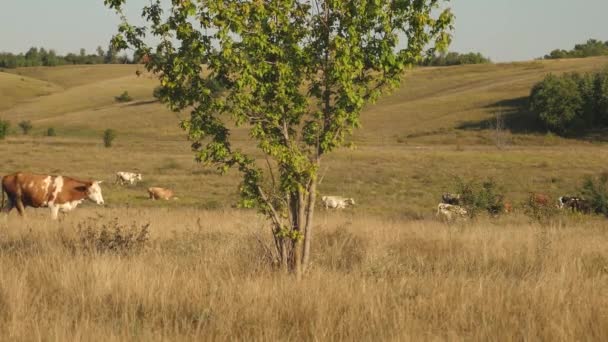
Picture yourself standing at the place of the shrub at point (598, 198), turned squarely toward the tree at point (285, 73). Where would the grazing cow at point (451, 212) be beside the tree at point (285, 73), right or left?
right

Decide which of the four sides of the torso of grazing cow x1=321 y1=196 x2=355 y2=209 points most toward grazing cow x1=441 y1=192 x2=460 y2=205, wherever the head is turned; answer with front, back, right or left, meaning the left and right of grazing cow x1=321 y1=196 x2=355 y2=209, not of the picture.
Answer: front

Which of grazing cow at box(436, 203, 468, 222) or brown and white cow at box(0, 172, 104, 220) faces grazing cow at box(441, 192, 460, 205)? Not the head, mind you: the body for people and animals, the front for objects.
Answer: the brown and white cow

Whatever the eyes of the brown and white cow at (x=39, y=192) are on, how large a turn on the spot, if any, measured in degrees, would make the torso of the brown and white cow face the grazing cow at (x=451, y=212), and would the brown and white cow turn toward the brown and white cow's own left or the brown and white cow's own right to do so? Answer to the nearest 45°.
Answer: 0° — it already faces it

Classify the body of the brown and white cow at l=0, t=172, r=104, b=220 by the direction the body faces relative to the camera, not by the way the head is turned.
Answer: to the viewer's right

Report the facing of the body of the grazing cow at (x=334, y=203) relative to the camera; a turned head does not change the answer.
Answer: to the viewer's right

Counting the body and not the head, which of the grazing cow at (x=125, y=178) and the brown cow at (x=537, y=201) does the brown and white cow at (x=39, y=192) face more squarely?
the brown cow
